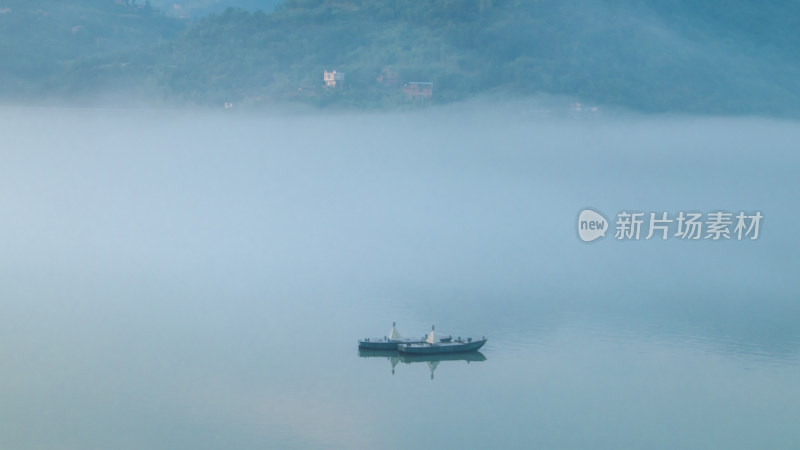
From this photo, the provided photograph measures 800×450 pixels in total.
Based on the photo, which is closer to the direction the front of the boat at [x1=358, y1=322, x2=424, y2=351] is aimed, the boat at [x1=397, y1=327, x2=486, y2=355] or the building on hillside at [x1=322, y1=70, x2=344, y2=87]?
the boat

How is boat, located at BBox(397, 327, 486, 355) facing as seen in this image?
to the viewer's right

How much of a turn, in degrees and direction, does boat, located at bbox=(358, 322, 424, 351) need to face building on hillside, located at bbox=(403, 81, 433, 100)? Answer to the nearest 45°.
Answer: approximately 90° to its left

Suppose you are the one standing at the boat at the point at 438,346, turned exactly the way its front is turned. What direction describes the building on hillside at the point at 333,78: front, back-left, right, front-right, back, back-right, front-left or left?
left

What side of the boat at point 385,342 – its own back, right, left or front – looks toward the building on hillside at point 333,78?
left

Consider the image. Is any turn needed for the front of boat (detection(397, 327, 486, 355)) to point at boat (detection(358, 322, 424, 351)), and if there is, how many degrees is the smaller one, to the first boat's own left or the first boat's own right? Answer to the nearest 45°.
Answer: approximately 180°

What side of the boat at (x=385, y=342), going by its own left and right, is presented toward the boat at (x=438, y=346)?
front

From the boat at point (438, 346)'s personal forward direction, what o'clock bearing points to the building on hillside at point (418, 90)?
The building on hillside is roughly at 9 o'clock from the boat.

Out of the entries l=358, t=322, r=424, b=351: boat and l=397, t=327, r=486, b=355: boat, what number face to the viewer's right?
2

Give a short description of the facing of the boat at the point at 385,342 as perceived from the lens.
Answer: facing to the right of the viewer
